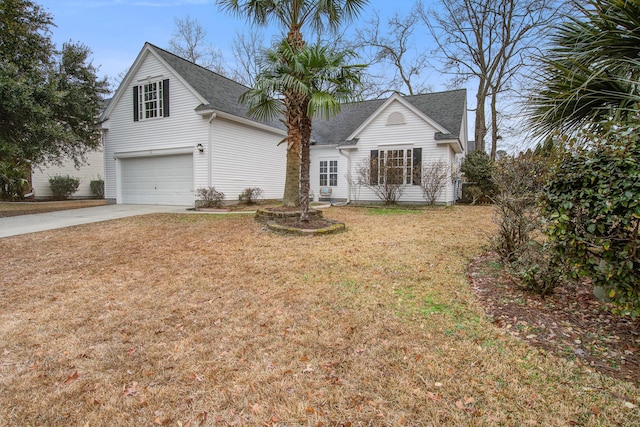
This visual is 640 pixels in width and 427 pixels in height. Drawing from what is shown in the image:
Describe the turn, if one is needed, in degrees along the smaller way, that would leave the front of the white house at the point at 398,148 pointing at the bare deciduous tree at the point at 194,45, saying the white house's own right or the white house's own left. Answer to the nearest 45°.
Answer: approximately 135° to the white house's own right

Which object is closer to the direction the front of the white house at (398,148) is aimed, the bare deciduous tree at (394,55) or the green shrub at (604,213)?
the green shrub

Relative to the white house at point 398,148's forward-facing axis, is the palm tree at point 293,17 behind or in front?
in front

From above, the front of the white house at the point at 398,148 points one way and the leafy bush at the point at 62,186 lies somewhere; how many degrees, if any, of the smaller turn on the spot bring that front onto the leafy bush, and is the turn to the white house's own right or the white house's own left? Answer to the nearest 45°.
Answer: approximately 90° to the white house's own right

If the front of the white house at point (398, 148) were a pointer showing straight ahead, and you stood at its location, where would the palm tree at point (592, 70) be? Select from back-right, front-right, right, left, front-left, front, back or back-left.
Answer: front

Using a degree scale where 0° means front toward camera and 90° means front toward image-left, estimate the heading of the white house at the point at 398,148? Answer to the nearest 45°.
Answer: approximately 0°

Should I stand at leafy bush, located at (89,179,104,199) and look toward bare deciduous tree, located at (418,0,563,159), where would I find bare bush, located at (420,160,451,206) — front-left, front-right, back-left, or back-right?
front-right

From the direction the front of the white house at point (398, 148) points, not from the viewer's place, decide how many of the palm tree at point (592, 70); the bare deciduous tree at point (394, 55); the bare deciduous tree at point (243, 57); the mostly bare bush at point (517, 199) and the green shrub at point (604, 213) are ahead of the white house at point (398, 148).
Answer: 3

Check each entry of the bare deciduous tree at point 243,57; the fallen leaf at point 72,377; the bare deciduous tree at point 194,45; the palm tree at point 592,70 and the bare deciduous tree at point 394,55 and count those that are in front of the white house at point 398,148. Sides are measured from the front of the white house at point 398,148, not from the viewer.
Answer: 2

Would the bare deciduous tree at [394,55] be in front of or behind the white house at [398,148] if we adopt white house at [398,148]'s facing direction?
behind

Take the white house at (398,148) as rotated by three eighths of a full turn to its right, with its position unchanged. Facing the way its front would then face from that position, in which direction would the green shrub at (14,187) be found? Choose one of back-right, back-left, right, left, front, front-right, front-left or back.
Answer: front-left

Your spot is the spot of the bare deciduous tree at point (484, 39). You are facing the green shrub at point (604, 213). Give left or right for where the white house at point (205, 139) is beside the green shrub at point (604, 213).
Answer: right

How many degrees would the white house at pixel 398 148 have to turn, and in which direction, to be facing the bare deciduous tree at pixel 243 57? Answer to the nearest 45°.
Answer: approximately 135° to its right

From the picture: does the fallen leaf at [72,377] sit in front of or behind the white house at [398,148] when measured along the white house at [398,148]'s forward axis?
in front
